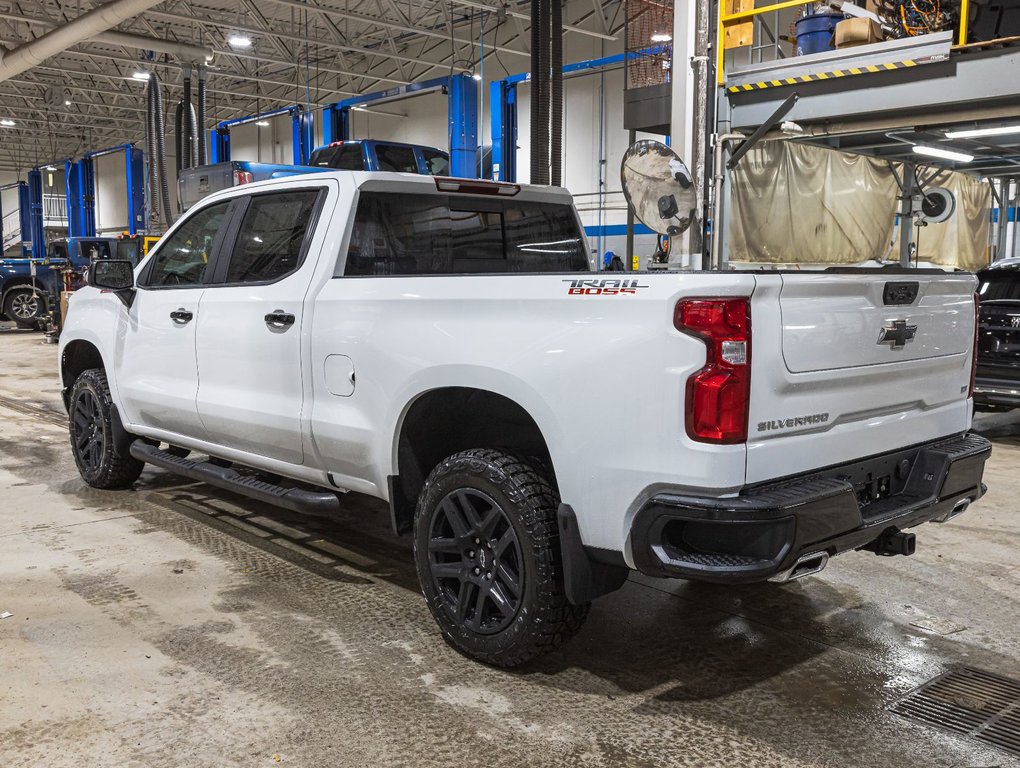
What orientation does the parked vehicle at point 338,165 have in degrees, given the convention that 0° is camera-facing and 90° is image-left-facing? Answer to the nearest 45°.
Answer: approximately 225°

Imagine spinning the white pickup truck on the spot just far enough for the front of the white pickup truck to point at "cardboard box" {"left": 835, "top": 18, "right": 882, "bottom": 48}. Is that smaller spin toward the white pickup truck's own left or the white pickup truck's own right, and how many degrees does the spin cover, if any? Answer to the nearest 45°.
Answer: approximately 90° to the white pickup truck's own right

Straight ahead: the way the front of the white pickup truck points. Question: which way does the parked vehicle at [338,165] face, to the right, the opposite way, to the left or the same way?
to the right

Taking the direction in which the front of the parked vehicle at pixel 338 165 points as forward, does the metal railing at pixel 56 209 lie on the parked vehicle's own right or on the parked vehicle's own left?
on the parked vehicle's own left

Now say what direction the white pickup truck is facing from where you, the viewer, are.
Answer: facing away from the viewer and to the left of the viewer

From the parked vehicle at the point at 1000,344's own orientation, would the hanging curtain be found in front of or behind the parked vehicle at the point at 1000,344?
in front

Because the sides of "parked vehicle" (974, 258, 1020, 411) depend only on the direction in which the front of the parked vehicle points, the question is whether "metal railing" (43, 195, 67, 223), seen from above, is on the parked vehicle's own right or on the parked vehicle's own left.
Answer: on the parked vehicle's own left
